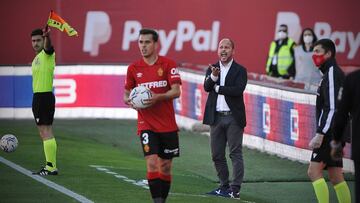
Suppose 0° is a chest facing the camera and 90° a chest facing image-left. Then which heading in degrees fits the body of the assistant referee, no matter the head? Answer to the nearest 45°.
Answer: approximately 45°

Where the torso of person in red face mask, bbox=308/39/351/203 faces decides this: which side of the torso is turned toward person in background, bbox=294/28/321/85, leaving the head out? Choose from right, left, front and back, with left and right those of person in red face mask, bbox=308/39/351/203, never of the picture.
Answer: right

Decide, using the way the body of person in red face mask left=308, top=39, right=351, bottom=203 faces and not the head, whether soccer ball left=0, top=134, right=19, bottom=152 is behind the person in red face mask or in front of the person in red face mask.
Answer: in front

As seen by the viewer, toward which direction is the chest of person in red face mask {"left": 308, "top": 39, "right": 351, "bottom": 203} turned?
to the viewer's left

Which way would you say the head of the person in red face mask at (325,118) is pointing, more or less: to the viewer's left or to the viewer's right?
to the viewer's left

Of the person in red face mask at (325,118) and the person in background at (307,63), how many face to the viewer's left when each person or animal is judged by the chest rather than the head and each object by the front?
1

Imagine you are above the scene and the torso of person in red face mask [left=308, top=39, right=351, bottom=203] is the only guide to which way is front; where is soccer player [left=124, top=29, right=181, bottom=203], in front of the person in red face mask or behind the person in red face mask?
in front

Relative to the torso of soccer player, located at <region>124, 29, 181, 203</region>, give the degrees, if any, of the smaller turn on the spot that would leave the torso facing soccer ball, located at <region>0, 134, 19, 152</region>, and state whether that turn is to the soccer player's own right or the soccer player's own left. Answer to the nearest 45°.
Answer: approximately 90° to the soccer player's own right

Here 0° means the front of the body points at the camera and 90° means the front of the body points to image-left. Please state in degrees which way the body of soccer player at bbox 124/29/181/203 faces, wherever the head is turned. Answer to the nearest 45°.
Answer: approximately 45°

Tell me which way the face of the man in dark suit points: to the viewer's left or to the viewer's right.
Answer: to the viewer's left

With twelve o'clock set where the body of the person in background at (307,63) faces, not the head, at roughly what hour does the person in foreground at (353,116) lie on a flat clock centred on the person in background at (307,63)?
the person in foreground at (353,116) is roughly at 12 o'clock from the person in background at (307,63).
